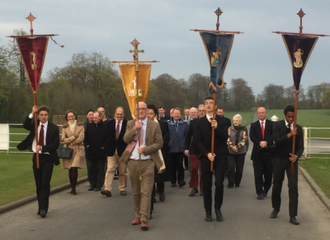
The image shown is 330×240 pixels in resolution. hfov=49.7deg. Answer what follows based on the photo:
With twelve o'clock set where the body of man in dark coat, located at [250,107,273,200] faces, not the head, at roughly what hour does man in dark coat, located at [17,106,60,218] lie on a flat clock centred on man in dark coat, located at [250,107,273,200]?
man in dark coat, located at [17,106,60,218] is roughly at 2 o'clock from man in dark coat, located at [250,107,273,200].

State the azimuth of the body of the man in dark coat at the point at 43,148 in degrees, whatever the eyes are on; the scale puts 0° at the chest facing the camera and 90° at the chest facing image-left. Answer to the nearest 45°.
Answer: approximately 0°

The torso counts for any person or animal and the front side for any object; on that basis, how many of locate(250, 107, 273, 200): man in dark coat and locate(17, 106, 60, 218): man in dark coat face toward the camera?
2

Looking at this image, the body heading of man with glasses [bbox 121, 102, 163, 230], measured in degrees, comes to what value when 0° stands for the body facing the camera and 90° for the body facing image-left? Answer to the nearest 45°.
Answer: approximately 0°

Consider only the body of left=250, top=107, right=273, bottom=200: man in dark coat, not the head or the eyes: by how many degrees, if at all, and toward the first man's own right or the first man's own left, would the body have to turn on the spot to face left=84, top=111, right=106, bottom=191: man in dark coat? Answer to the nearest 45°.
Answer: approximately 90° to the first man's own right

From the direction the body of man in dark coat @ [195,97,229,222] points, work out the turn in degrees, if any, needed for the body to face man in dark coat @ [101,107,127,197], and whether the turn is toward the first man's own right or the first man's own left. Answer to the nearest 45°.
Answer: approximately 135° to the first man's own right

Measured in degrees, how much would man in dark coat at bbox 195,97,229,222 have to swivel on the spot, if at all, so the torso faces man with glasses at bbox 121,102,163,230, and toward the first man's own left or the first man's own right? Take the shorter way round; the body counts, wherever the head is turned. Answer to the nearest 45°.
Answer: approximately 45° to the first man's own right
